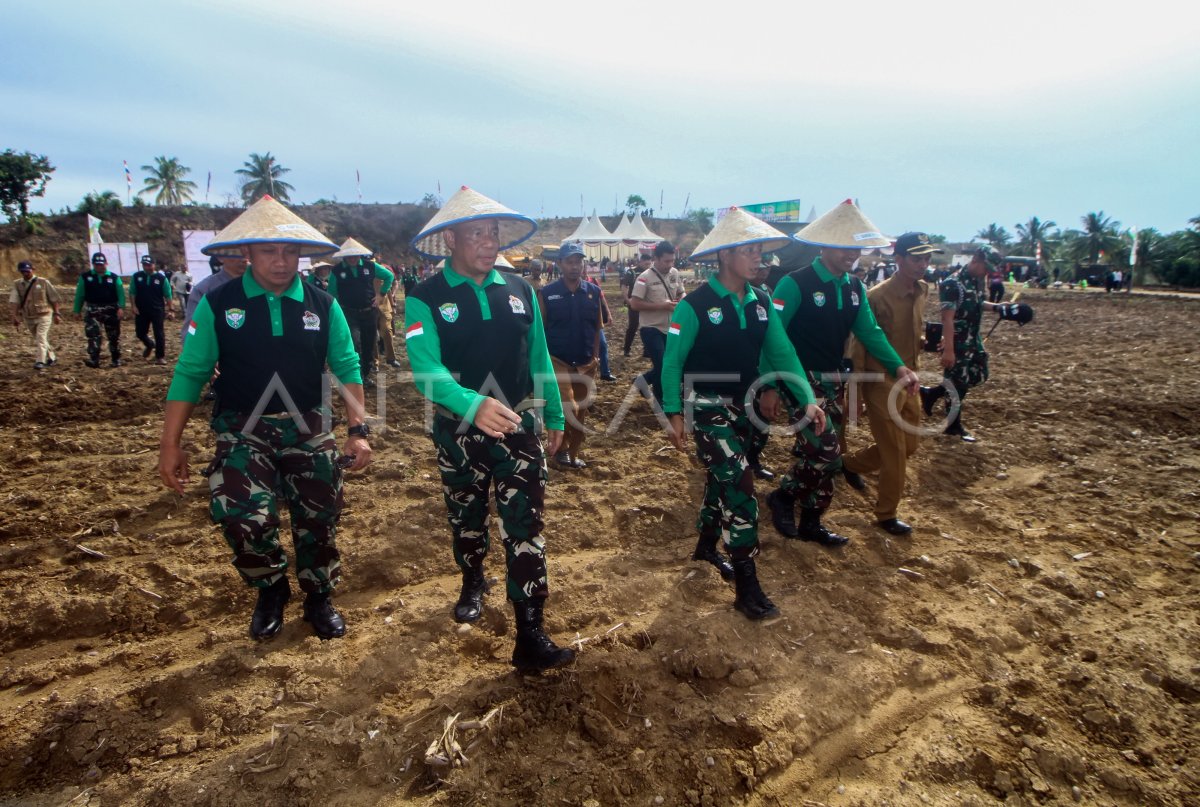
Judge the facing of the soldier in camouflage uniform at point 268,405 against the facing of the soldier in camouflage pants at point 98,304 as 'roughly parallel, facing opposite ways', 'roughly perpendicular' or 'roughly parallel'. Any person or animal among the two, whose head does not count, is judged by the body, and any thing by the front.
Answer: roughly parallel

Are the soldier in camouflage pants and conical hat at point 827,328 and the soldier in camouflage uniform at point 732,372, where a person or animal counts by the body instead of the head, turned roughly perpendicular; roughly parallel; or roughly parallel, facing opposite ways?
roughly parallel

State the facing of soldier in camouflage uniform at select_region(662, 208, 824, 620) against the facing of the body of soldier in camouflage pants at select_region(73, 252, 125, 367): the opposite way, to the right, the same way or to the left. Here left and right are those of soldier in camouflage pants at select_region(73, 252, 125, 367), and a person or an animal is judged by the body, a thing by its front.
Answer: the same way

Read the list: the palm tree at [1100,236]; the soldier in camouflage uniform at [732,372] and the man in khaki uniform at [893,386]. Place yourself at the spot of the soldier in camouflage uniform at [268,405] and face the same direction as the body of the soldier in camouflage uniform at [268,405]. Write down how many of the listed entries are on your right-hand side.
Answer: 0

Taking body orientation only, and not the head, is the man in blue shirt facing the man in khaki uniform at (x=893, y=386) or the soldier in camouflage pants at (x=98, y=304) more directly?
the man in khaki uniform

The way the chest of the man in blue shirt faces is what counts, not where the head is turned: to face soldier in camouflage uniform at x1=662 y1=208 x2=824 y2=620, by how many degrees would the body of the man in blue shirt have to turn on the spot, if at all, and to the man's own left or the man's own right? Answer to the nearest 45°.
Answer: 0° — they already face them

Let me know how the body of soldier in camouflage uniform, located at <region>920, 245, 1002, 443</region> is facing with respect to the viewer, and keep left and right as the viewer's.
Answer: facing the viewer and to the right of the viewer

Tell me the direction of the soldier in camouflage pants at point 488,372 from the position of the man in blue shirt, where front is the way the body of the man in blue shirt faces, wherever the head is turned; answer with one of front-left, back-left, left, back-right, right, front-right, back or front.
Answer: front

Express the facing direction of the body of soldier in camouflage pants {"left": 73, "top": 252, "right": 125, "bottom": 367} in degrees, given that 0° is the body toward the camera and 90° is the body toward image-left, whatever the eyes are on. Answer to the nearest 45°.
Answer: approximately 0°

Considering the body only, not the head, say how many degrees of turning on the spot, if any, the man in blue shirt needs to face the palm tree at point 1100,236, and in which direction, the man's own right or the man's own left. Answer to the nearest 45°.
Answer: approximately 135° to the man's own left

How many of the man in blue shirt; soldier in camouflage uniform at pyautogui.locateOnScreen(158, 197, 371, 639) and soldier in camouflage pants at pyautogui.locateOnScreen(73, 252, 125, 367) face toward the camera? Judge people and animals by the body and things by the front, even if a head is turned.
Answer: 3

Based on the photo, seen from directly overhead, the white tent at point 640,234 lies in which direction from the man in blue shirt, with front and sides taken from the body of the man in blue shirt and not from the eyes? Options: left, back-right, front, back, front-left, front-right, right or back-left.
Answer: back

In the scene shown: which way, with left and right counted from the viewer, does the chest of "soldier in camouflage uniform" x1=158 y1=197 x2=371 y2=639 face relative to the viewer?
facing the viewer

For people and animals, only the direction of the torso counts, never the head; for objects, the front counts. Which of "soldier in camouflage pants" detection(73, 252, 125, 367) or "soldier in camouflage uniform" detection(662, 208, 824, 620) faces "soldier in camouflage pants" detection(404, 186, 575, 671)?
"soldier in camouflage pants" detection(73, 252, 125, 367)

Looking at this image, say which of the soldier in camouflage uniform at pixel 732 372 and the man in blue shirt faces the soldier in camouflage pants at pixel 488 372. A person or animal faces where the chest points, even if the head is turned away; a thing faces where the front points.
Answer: the man in blue shirt

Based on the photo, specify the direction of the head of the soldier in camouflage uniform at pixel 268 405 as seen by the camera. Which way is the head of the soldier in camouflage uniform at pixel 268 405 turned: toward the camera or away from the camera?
toward the camera

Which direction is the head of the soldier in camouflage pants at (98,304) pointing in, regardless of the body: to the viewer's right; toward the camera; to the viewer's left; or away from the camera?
toward the camera

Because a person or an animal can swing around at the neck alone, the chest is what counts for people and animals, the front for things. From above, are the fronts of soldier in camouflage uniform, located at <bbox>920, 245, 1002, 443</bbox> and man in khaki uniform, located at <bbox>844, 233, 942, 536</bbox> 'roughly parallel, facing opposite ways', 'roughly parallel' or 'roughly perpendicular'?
roughly parallel

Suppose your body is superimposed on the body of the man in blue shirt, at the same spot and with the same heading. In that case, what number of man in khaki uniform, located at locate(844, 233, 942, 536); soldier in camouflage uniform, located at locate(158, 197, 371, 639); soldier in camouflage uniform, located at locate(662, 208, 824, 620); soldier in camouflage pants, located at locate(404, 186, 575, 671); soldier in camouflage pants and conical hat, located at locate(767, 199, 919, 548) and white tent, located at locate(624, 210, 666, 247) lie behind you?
1

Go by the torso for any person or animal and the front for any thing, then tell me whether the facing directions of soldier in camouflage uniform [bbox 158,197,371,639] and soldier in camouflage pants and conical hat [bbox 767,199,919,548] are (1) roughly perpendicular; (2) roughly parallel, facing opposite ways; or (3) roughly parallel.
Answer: roughly parallel

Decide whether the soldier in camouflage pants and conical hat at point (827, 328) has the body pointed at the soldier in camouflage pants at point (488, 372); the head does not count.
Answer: no
